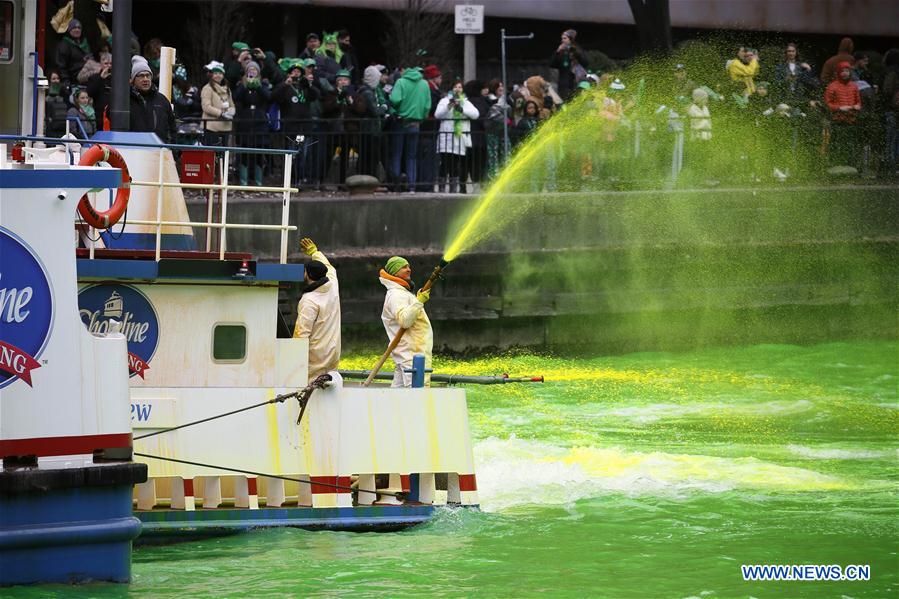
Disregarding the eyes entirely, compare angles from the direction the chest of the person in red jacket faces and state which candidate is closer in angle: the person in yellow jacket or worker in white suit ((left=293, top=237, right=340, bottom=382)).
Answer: the worker in white suit

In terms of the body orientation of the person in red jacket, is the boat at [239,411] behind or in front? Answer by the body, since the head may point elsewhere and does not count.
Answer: in front

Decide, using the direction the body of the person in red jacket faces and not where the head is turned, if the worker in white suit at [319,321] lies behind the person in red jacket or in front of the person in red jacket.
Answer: in front

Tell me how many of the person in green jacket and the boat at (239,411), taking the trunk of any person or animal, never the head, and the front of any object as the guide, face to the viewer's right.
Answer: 0

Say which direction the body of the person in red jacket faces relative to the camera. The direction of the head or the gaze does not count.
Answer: toward the camera

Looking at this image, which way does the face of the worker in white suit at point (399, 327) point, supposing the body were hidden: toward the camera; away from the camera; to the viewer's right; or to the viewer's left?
to the viewer's right

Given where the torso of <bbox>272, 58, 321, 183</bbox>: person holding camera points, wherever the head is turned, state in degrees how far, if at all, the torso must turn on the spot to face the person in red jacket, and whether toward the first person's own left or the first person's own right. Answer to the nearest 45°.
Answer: approximately 90° to the first person's own left

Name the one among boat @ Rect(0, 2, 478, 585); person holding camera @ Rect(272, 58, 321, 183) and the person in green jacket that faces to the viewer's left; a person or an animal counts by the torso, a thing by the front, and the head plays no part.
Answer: the boat

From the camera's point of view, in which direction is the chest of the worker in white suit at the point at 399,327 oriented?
to the viewer's right

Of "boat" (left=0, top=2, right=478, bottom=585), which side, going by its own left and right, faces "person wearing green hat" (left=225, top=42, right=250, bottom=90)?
right

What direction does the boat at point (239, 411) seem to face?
to the viewer's left

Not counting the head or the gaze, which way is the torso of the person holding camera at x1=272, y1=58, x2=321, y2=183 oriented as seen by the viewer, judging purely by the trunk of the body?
toward the camera

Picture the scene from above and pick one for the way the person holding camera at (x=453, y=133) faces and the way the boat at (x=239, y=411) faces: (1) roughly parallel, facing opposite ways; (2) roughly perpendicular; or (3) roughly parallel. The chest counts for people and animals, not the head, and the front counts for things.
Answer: roughly perpendicular
